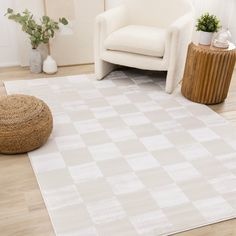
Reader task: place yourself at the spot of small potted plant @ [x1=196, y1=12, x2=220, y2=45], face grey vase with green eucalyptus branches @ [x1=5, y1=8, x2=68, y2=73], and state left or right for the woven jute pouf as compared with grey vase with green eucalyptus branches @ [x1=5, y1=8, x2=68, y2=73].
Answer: left

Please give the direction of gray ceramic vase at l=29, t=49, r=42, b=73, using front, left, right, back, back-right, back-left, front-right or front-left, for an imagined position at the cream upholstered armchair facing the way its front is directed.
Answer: front-right

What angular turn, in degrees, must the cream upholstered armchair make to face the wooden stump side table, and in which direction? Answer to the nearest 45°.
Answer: approximately 90° to its left

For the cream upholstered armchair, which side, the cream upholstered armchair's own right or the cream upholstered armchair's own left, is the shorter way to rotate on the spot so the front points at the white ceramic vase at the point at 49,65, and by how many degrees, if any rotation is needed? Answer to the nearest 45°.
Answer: approximately 45° to the cream upholstered armchair's own right

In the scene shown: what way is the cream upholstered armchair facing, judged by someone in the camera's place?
facing the viewer and to the left of the viewer

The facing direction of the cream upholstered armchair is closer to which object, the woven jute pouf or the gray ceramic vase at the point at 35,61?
the woven jute pouf

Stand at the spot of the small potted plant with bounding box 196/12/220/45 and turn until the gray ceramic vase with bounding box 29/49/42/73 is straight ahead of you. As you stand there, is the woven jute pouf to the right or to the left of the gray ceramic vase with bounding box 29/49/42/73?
left
